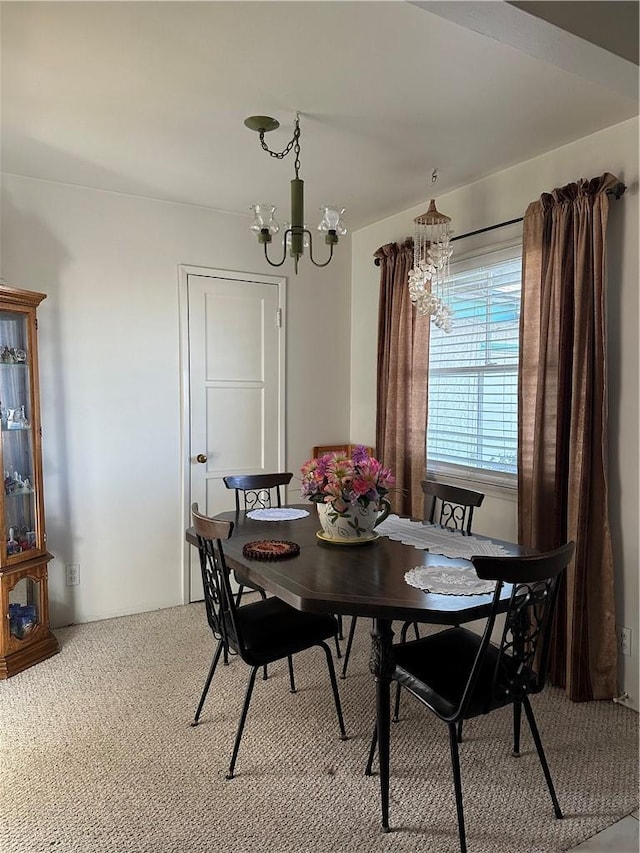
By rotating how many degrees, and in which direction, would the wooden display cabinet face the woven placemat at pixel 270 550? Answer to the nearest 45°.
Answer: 0° — it already faces it

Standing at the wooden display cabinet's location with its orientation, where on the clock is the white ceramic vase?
The white ceramic vase is roughly at 12 o'clock from the wooden display cabinet.

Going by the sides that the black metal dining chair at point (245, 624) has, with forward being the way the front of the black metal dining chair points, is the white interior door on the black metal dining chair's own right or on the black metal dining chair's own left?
on the black metal dining chair's own left

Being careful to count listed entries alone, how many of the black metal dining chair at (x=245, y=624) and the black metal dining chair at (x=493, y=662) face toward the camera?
0

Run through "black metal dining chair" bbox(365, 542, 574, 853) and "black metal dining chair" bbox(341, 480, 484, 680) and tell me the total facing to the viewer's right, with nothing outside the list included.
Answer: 0

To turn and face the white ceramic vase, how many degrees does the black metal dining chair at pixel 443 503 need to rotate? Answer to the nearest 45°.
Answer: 0° — it already faces it

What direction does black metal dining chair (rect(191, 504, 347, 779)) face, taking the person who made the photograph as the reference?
facing away from the viewer and to the right of the viewer

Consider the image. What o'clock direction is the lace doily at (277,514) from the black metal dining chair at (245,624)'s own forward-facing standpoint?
The lace doily is roughly at 11 o'clock from the black metal dining chair.

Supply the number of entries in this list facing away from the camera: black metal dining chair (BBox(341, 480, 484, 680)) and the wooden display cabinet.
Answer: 0

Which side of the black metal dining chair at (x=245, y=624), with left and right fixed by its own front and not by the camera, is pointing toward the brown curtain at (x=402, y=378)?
front

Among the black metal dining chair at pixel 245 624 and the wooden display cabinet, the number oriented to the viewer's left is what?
0

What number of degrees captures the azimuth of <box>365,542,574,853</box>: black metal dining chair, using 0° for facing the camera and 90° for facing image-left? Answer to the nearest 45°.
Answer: approximately 135°
